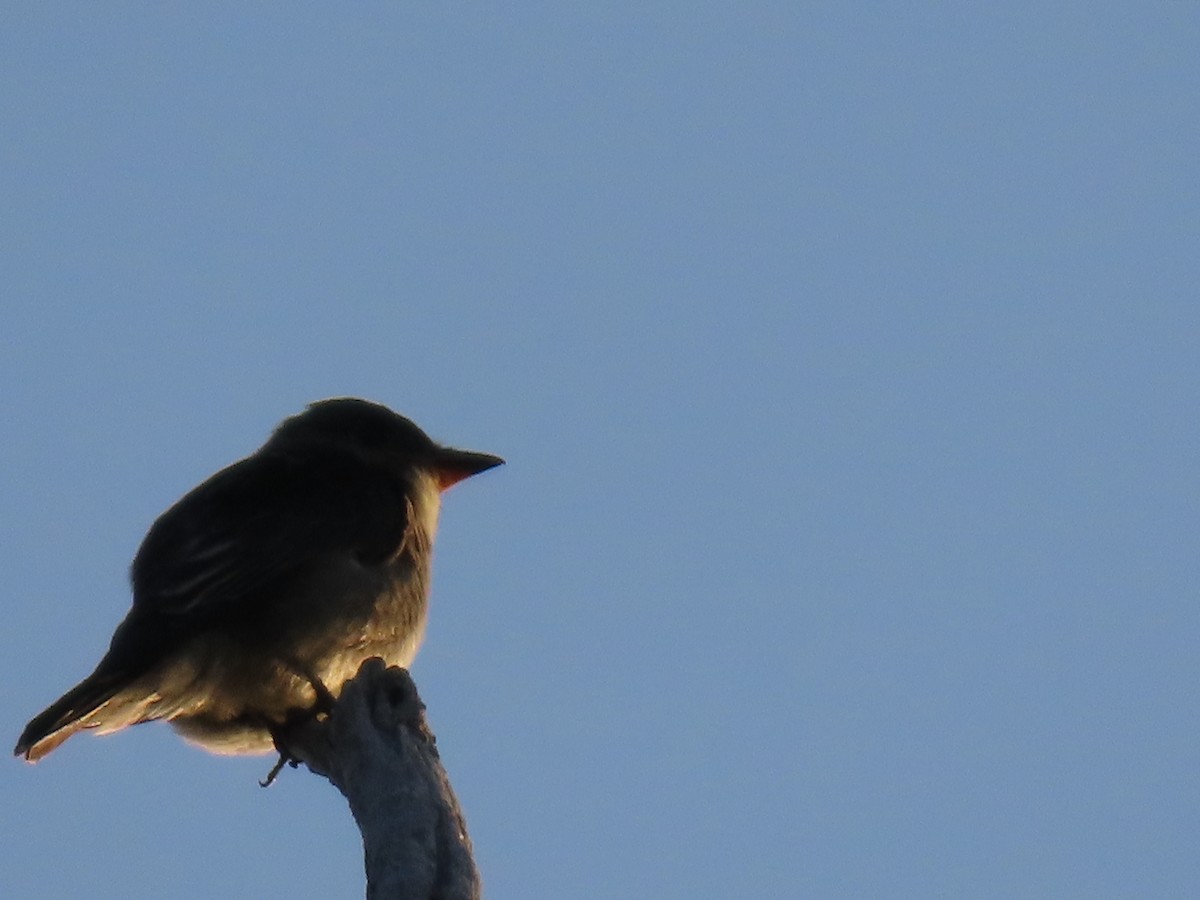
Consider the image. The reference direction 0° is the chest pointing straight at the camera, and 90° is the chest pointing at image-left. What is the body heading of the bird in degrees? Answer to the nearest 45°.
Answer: approximately 270°
